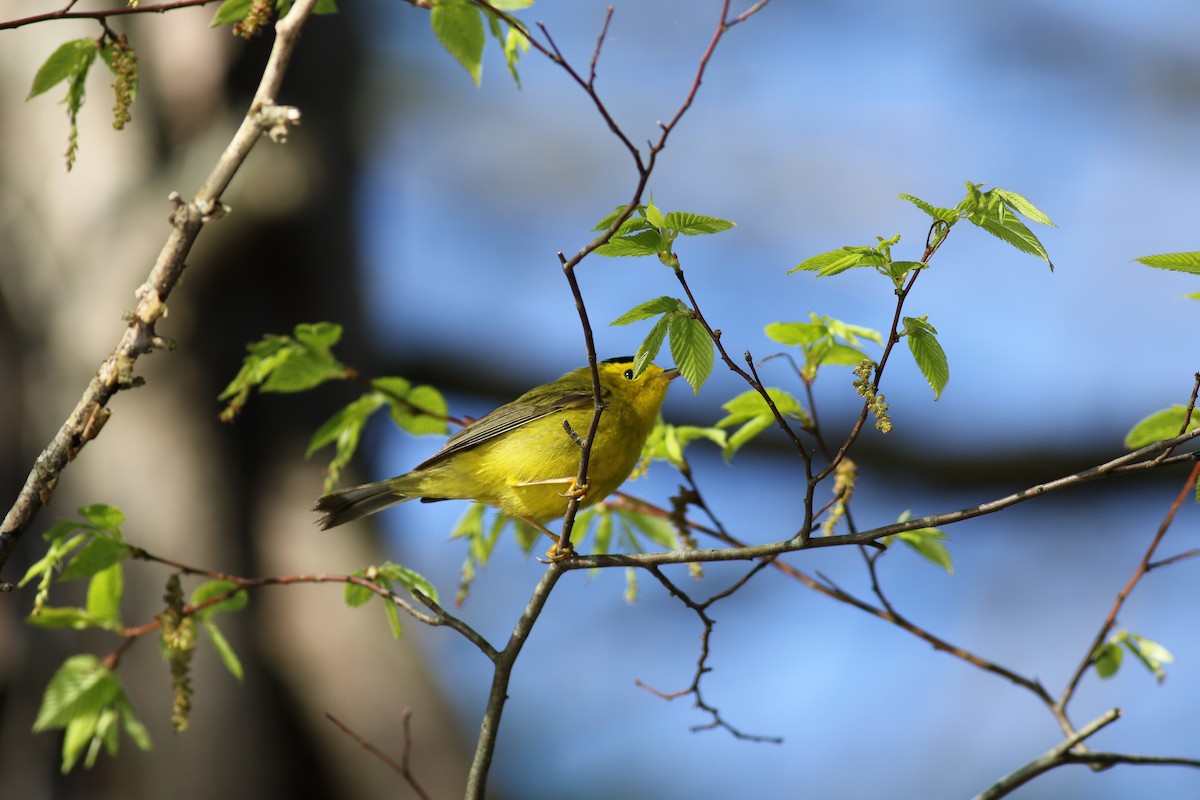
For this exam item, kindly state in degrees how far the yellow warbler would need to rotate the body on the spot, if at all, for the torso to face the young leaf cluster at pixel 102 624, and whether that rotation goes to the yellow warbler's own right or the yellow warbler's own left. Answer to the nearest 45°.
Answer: approximately 135° to the yellow warbler's own right

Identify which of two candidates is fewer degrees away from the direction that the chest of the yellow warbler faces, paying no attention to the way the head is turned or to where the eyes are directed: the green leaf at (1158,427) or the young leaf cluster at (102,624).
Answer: the green leaf

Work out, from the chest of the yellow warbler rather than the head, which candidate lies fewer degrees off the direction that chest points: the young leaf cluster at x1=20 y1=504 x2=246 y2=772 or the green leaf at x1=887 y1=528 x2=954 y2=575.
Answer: the green leaf

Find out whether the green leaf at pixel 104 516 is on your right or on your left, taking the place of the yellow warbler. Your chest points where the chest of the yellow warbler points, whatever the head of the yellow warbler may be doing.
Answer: on your right

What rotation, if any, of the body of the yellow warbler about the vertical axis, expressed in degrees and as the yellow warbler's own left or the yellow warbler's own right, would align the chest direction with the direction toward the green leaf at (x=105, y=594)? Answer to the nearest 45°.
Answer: approximately 135° to the yellow warbler's own right

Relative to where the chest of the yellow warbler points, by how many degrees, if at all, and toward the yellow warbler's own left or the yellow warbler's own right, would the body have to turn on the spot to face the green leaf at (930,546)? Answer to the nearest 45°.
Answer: approximately 45° to the yellow warbler's own right

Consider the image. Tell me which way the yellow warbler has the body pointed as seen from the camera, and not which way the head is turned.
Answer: to the viewer's right
